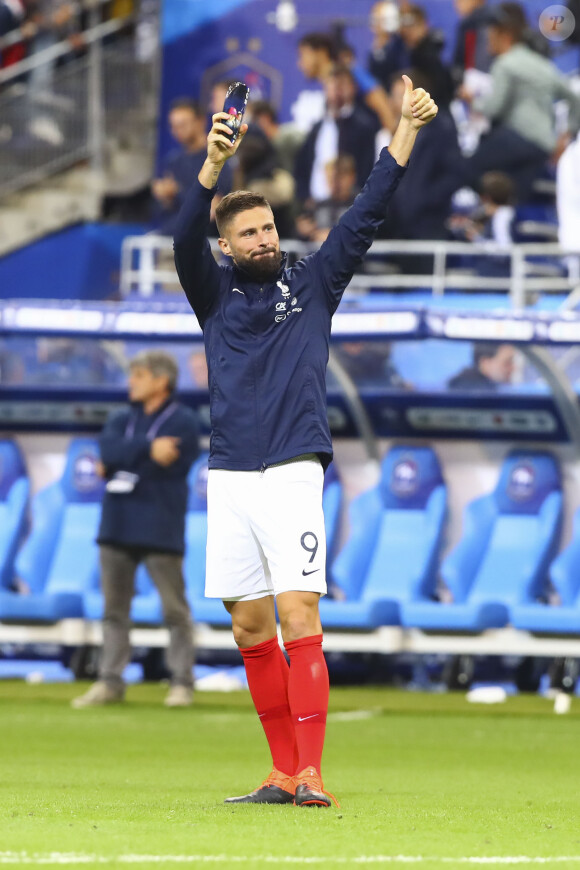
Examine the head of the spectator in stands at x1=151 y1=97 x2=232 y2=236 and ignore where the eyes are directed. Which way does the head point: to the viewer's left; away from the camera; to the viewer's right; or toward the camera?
toward the camera

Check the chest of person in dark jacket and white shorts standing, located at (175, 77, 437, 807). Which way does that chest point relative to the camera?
toward the camera

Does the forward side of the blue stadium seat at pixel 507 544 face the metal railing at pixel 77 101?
no

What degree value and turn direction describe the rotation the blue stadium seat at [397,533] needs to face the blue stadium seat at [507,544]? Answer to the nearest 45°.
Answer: approximately 135° to its left

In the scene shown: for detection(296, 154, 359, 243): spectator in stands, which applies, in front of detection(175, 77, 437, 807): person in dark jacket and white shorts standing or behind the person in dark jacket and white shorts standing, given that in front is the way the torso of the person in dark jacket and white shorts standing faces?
behind

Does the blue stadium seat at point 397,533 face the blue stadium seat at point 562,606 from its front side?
no

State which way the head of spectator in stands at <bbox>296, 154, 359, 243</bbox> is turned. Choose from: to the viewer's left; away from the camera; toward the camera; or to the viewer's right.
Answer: toward the camera

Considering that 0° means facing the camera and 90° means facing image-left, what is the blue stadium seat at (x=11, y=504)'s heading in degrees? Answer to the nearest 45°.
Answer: approximately 45°

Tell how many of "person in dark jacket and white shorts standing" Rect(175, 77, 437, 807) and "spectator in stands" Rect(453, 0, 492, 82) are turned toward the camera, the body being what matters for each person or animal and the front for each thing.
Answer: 2

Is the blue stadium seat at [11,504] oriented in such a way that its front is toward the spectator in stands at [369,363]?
no
